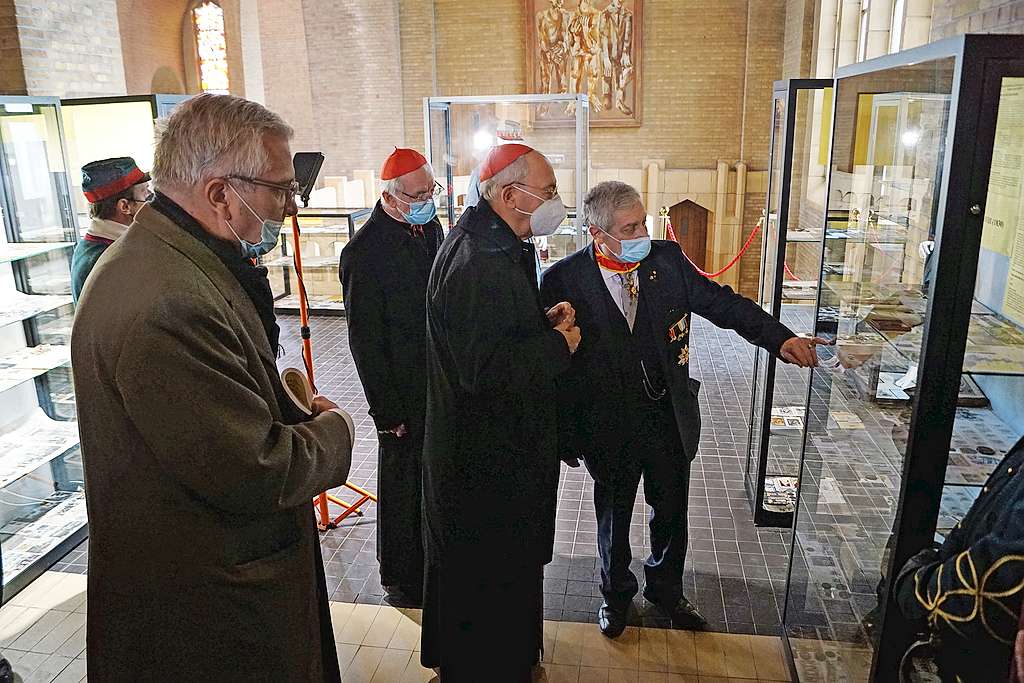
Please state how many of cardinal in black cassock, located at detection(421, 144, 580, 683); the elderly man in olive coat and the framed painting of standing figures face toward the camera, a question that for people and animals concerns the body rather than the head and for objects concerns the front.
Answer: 1

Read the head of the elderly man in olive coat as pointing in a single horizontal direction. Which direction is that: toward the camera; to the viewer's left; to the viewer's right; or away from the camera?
to the viewer's right

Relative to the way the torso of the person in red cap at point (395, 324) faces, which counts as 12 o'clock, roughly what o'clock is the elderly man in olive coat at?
The elderly man in olive coat is roughly at 2 o'clock from the person in red cap.

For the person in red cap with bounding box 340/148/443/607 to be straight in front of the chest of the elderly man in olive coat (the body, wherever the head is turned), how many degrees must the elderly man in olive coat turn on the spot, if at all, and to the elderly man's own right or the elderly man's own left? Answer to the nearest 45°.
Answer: approximately 45° to the elderly man's own left

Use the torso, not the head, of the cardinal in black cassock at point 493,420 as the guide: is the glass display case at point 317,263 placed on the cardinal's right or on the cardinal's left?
on the cardinal's left

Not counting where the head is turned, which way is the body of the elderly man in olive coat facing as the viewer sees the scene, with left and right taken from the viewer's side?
facing to the right of the viewer

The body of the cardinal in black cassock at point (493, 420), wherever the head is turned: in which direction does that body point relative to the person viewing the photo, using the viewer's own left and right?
facing to the right of the viewer

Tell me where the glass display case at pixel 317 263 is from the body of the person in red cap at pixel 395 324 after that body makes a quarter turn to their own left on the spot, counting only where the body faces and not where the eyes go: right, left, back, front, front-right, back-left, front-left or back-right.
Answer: front-left

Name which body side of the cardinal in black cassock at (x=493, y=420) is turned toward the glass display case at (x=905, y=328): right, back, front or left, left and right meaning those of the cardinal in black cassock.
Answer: front

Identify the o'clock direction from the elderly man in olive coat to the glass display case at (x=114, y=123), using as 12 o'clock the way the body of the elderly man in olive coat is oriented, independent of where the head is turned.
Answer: The glass display case is roughly at 9 o'clock from the elderly man in olive coat.

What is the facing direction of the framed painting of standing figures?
toward the camera
